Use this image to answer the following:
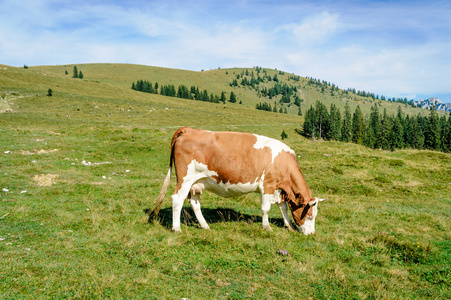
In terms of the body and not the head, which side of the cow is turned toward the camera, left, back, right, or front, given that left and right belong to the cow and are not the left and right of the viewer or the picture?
right
